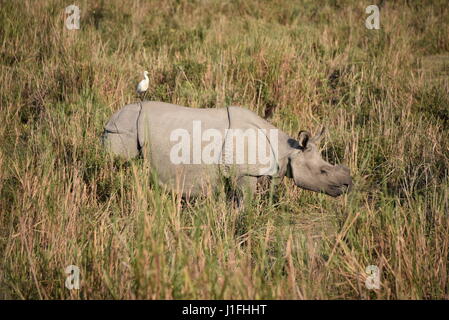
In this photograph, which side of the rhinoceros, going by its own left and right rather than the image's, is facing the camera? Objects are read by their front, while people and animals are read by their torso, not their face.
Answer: right
